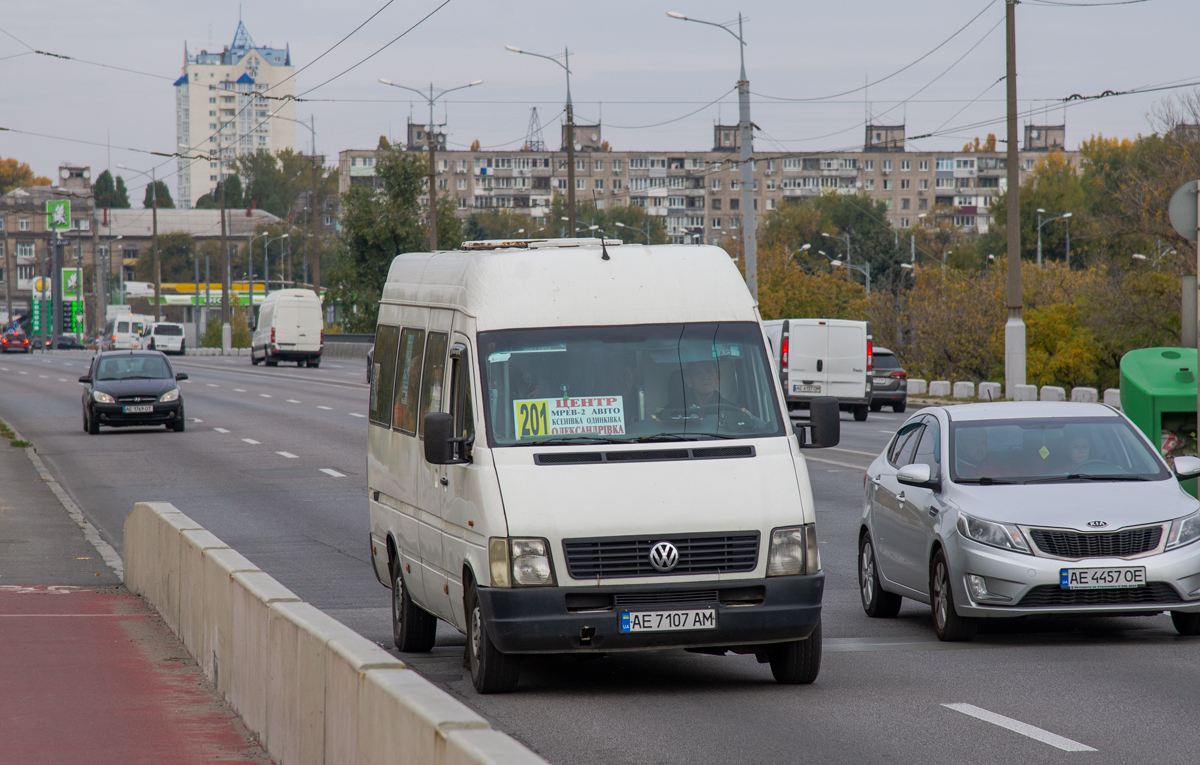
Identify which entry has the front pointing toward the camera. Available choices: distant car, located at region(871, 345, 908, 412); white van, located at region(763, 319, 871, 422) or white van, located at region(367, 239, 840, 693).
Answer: white van, located at region(367, 239, 840, 693)

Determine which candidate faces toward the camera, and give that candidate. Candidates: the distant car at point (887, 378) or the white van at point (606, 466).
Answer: the white van

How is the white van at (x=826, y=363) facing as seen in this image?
away from the camera

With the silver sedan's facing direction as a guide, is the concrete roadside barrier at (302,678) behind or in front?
in front

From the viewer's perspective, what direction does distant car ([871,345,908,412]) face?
away from the camera

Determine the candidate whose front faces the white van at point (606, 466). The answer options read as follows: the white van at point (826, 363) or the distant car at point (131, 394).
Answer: the distant car

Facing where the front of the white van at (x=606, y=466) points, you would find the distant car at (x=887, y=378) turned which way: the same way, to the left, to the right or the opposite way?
the opposite way

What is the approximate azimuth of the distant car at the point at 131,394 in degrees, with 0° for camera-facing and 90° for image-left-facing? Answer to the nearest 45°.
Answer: approximately 0°

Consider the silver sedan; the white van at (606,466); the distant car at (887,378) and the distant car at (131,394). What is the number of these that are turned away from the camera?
1

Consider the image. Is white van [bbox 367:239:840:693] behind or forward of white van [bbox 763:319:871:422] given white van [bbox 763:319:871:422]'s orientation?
behind

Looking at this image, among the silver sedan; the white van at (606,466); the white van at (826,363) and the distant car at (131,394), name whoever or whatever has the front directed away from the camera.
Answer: the white van at (826,363)

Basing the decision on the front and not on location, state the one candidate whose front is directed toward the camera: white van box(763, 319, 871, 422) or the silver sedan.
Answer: the silver sedan

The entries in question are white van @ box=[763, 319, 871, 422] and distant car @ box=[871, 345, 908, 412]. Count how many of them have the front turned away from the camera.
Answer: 2

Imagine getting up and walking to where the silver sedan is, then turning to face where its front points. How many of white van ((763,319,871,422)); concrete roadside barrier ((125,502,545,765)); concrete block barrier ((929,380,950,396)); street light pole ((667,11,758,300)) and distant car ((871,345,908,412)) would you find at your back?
4

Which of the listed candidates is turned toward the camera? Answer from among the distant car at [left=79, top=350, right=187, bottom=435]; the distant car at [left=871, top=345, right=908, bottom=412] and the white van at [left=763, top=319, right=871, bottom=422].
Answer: the distant car at [left=79, top=350, right=187, bottom=435]

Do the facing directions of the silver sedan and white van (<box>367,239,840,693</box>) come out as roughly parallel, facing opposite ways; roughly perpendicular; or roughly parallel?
roughly parallel

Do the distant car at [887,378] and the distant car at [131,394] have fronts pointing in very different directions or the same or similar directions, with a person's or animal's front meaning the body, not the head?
very different directions

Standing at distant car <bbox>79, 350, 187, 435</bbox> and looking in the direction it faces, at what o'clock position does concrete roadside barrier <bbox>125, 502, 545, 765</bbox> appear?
The concrete roadside barrier is roughly at 12 o'clock from the distant car.

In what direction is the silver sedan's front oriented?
toward the camera
